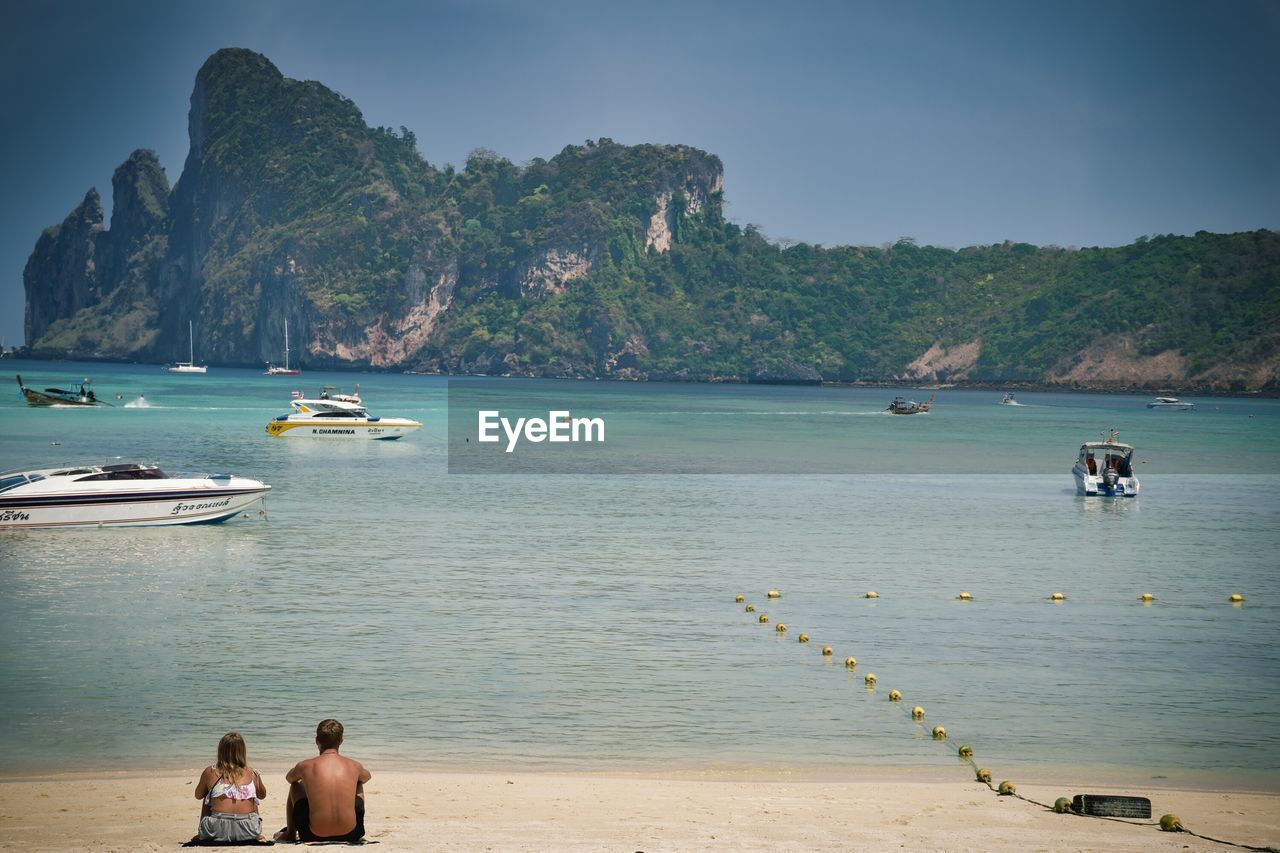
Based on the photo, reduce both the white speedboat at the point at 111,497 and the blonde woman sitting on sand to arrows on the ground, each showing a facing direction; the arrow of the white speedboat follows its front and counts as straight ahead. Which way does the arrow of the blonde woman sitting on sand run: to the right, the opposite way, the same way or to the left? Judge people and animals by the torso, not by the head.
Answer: to the left

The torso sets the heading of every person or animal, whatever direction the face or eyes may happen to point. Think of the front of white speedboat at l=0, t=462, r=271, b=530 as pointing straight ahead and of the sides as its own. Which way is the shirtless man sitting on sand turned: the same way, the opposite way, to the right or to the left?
to the left

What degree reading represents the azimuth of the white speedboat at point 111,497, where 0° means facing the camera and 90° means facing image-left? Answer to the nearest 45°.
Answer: approximately 270°

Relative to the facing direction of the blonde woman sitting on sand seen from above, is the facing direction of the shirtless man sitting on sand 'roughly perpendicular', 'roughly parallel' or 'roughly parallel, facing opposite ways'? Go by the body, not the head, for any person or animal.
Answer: roughly parallel

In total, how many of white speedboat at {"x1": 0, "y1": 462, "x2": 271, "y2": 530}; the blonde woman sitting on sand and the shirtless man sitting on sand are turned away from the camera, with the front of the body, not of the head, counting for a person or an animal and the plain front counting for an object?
2

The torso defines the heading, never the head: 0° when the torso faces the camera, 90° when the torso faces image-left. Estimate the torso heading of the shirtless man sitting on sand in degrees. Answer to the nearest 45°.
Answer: approximately 180°

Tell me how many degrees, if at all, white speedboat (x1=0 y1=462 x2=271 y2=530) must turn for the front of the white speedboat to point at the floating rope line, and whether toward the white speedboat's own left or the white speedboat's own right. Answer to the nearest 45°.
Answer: approximately 90° to the white speedboat's own right

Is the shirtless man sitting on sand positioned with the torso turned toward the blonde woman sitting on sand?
no

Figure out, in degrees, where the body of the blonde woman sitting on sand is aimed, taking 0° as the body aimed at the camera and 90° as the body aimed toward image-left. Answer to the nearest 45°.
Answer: approximately 180°

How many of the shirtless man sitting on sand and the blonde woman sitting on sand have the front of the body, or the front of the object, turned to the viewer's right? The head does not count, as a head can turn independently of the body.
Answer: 0

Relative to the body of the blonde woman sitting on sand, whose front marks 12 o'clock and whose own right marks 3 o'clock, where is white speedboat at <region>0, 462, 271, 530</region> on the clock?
The white speedboat is roughly at 12 o'clock from the blonde woman sitting on sand.

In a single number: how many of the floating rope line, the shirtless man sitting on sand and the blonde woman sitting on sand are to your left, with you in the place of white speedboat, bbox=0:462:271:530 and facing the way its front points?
0

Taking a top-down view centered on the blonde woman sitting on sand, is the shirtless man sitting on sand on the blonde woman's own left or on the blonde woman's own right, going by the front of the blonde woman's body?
on the blonde woman's own right

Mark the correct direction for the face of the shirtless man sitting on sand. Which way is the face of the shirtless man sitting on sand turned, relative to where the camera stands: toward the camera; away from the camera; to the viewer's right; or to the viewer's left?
away from the camera

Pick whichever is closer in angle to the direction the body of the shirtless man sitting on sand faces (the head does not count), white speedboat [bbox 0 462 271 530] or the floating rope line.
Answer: the white speedboat

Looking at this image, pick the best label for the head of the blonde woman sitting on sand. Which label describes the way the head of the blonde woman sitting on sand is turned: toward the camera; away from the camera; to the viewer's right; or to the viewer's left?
away from the camera
